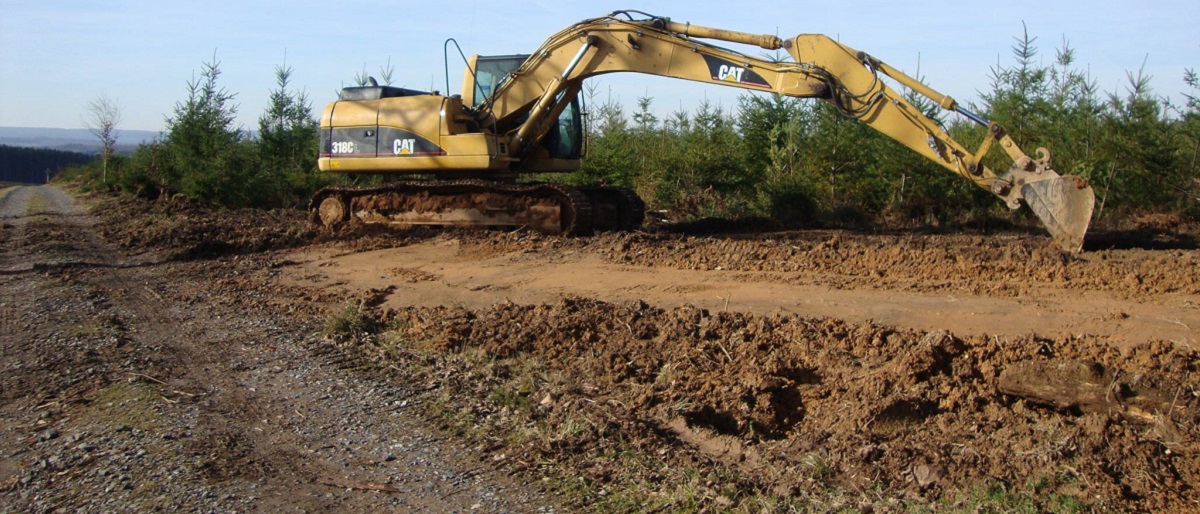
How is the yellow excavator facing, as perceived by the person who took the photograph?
facing to the right of the viewer

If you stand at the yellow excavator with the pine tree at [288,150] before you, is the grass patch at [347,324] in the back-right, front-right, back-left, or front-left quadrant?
back-left

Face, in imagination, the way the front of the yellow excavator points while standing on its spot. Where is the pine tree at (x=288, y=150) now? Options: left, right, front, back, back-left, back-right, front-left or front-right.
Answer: back-left

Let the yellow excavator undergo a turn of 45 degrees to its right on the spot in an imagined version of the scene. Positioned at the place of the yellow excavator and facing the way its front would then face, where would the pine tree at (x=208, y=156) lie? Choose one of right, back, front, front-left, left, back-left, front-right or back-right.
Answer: back

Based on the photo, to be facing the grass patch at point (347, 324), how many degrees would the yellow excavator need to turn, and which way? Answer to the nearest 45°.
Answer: approximately 90° to its right

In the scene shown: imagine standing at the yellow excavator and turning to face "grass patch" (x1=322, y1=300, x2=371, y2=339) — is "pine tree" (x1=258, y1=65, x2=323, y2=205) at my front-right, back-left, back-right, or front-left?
back-right
